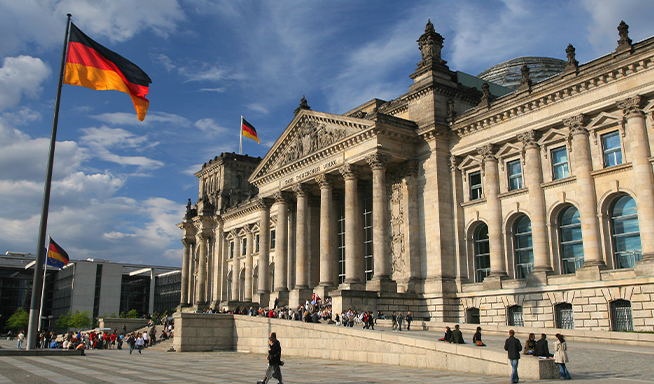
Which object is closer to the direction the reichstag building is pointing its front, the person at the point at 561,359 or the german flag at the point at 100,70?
the german flag

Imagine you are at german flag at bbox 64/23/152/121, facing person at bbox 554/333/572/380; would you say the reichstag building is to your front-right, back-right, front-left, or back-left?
front-left

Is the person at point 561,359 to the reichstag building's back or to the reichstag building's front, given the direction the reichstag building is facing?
to the front

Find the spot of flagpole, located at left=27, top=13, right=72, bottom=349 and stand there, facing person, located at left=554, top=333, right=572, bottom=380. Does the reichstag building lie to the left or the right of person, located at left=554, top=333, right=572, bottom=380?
left

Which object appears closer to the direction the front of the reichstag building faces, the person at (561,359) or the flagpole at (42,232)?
the flagpole

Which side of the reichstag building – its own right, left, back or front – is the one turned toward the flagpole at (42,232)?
front

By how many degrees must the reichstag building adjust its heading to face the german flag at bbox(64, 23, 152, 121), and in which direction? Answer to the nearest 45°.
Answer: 0° — it already faces it
